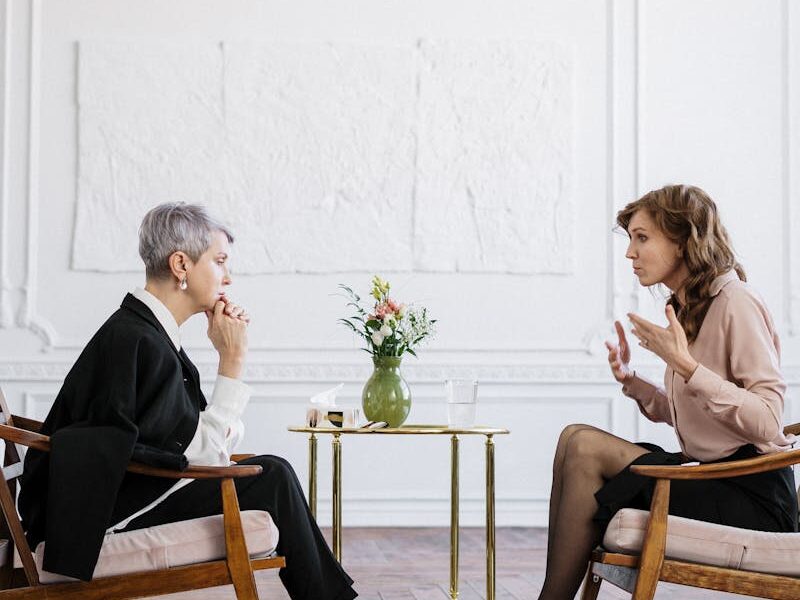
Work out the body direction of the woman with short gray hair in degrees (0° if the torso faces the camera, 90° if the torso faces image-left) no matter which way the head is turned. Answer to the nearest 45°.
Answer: approximately 270°

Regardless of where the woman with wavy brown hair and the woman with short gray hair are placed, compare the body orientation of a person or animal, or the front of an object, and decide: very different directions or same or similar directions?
very different directions

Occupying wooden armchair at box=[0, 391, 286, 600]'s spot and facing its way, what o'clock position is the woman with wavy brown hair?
The woman with wavy brown hair is roughly at 12 o'clock from the wooden armchair.

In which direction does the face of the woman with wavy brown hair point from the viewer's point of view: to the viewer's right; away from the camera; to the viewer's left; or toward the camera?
to the viewer's left

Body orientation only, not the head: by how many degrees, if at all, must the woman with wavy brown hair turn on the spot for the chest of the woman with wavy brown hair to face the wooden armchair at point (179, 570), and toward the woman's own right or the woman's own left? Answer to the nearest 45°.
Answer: approximately 45° to the woman's own left

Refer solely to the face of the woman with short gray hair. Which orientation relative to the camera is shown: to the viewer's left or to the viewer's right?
to the viewer's right

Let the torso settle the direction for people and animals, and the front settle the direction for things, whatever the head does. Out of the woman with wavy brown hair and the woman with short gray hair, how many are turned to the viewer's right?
1

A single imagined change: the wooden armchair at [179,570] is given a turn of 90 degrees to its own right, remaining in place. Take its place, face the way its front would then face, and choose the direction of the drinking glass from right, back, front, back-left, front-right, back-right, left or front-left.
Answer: back-left

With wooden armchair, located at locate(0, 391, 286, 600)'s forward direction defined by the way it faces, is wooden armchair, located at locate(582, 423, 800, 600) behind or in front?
in front

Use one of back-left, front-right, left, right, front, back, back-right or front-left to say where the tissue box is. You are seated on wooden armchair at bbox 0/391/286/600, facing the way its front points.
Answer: front-left

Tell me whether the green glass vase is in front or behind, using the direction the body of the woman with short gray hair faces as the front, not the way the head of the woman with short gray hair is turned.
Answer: in front

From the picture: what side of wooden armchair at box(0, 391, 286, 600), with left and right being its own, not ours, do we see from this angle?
right

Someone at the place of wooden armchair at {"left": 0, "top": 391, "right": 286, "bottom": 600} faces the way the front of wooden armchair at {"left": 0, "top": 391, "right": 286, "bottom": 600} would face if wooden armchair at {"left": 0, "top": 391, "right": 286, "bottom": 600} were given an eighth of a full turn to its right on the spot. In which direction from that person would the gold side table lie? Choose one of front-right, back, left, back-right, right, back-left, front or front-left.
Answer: left

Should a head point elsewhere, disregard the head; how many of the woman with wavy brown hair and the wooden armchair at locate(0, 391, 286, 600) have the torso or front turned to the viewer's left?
1

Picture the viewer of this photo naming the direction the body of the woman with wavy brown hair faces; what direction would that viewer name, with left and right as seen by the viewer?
facing to the left of the viewer

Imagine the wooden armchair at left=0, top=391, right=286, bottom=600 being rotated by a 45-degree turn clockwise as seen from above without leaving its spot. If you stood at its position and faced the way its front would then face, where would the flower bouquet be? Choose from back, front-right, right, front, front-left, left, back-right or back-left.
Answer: left
